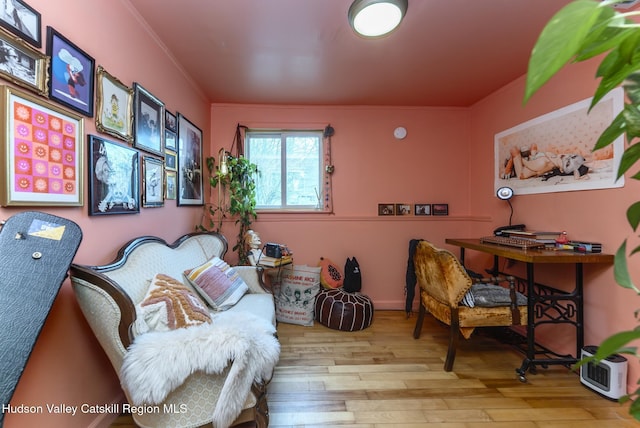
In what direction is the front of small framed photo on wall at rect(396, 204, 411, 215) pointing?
toward the camera

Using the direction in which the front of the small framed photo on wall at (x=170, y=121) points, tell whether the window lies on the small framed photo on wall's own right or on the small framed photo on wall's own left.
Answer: on the small framed photo on wall's own left

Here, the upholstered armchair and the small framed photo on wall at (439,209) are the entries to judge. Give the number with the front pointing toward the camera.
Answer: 1

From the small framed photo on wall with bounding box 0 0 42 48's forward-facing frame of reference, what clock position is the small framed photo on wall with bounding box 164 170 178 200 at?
the small framed photo on wall with bounding box 164 170 178 200 is roughly at 9 o'clock from the small framed photo on wall with bounding box 0 0 42 48.

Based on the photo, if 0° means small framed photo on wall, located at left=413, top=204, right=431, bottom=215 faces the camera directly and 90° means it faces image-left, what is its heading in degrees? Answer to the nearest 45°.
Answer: approximately 0°

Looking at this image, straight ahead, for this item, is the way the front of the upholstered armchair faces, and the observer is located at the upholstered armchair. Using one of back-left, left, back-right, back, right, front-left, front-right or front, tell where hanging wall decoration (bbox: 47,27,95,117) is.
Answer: back

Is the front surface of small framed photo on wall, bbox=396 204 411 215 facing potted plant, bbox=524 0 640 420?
yes

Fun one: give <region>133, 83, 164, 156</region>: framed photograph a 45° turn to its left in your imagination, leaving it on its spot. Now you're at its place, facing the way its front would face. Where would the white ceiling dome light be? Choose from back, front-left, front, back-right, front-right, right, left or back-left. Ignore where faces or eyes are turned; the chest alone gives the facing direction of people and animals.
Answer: front-right

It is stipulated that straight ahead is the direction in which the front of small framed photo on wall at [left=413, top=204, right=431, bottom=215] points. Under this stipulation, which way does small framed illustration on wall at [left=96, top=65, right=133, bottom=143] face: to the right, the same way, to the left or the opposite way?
to the left

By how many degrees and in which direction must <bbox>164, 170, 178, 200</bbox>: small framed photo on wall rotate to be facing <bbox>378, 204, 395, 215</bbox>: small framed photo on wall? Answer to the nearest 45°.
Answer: approximately 45° to its left

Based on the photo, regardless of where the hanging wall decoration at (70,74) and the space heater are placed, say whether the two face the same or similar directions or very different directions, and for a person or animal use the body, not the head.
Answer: very different directions

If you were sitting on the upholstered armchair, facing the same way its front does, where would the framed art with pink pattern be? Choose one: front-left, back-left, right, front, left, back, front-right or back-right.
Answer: back
